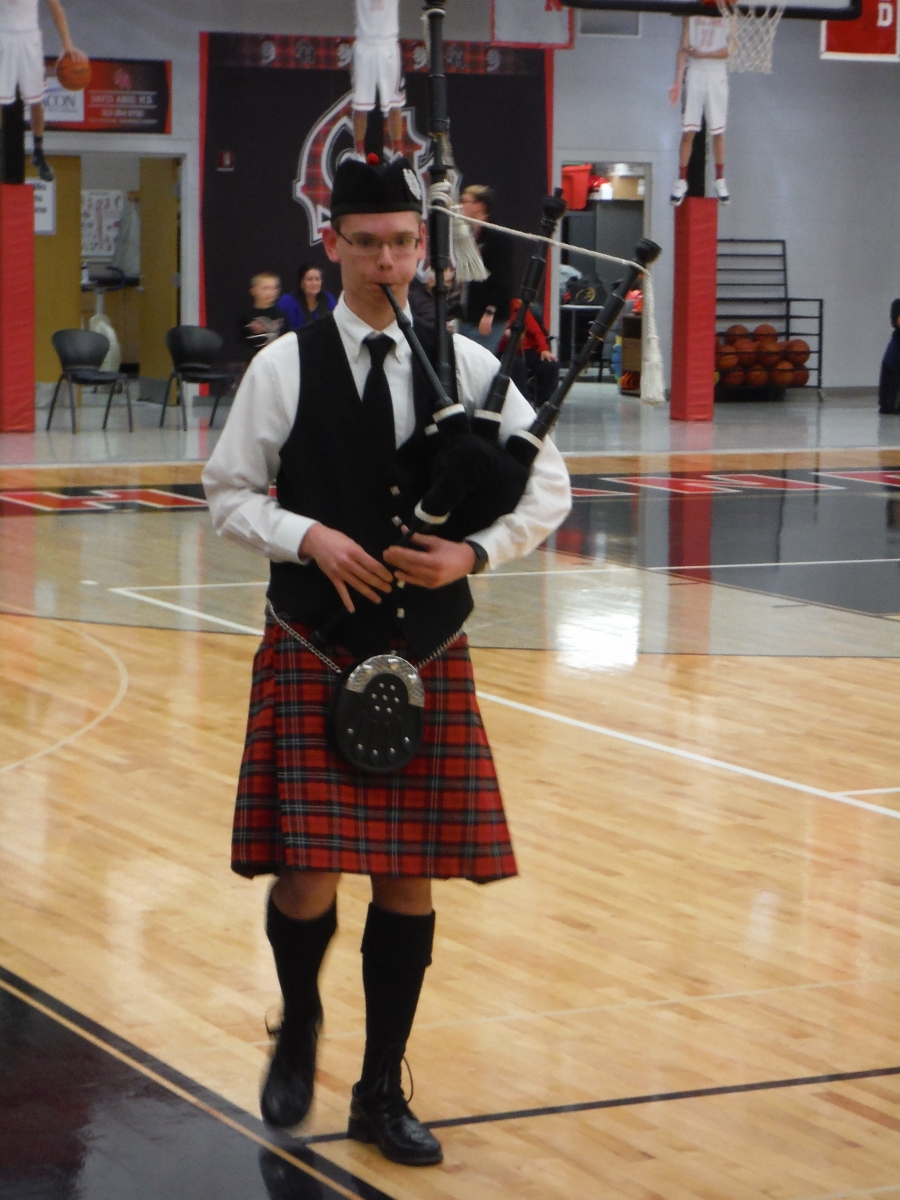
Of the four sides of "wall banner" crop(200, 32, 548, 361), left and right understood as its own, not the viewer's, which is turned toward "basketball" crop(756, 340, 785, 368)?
left

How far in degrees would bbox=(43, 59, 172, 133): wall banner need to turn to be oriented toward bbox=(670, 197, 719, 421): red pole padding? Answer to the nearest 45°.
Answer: approximately 90° to its left

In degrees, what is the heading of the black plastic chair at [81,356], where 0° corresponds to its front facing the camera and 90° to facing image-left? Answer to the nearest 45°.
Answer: approximately 315°

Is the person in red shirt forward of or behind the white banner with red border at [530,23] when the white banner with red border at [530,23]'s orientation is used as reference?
forward

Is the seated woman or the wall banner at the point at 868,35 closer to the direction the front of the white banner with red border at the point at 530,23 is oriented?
the seated woman
